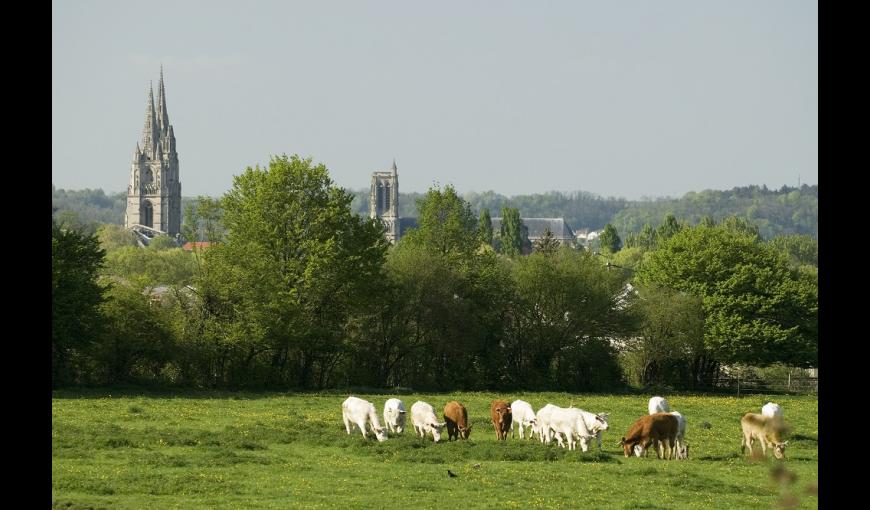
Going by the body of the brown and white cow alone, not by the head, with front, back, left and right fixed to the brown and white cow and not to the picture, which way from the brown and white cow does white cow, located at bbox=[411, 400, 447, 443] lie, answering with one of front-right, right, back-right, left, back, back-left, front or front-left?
back-right

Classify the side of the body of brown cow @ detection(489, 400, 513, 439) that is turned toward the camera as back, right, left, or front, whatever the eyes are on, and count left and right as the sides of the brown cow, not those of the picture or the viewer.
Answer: front

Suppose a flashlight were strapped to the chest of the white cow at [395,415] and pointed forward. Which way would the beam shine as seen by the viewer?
toward the camera

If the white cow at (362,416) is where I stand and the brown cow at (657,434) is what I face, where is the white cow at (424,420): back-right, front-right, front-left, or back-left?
front-left

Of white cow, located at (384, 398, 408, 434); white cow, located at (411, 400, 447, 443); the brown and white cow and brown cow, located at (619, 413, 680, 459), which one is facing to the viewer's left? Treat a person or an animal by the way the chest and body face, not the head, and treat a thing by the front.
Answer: the brown cow

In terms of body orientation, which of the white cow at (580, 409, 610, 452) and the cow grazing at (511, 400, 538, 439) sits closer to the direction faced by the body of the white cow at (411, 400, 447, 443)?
the white cow

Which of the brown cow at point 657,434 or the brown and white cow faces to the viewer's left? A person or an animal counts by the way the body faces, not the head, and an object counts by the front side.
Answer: the brown cow

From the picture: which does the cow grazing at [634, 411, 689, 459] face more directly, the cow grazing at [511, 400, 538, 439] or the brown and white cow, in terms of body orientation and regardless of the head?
the cow grazing

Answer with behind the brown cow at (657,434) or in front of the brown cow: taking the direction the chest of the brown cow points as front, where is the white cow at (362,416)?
in front

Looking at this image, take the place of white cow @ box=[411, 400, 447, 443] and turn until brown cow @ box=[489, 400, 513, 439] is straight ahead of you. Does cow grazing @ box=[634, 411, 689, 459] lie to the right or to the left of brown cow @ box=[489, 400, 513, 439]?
right

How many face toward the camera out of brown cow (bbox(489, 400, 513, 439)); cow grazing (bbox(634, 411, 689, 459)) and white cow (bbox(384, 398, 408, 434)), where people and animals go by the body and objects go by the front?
2
